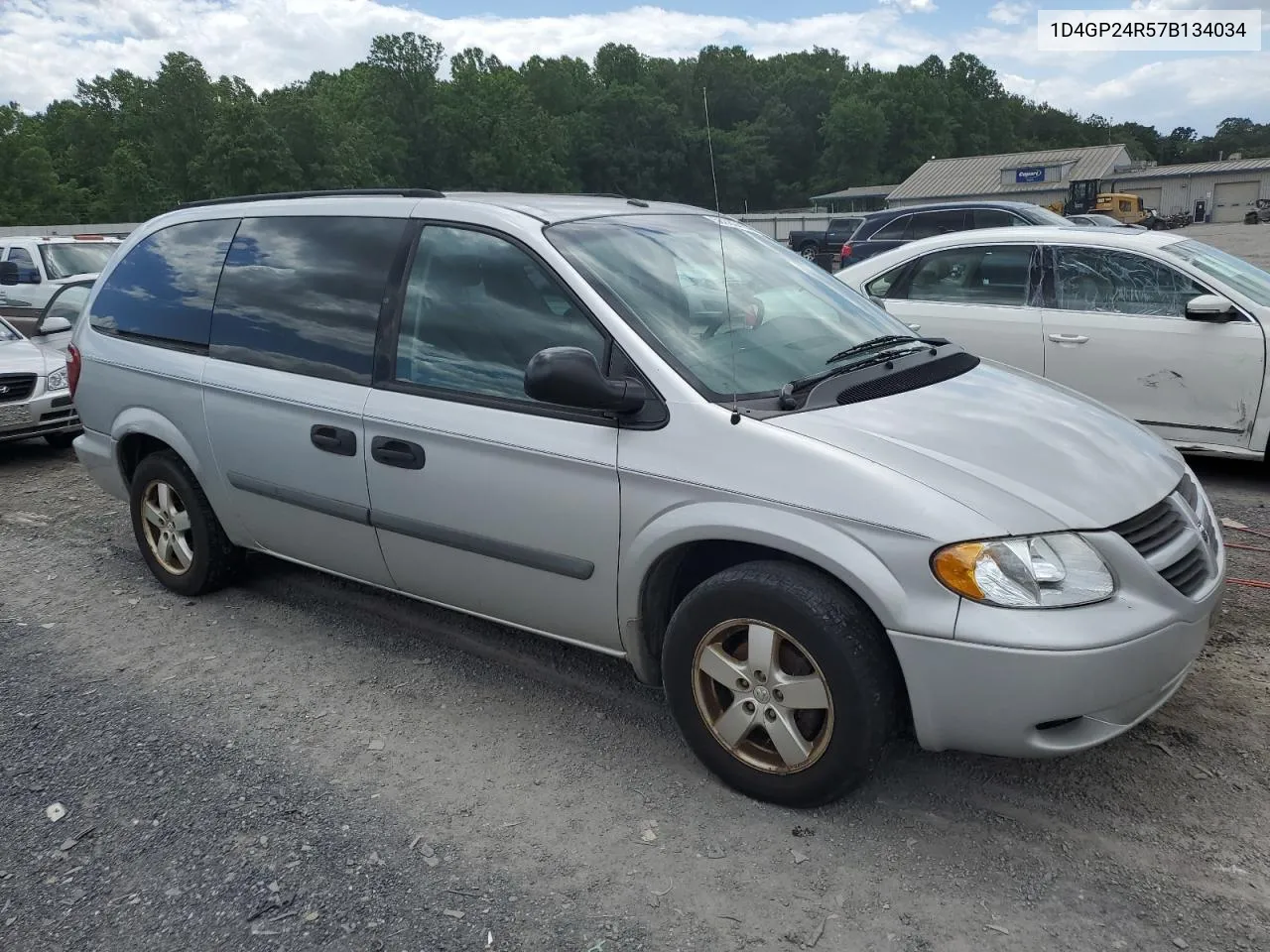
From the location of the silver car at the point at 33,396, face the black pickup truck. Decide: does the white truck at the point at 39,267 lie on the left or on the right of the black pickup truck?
left

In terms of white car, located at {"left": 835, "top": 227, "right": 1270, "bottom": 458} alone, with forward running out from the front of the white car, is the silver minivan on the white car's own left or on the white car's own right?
on the white car's own right

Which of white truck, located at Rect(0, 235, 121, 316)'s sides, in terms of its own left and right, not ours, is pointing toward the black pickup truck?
left

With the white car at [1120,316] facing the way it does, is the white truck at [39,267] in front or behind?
behind

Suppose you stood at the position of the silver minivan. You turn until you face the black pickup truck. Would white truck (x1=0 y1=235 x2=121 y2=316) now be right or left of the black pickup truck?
left

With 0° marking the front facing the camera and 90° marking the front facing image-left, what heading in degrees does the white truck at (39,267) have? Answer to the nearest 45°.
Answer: approximately 315°

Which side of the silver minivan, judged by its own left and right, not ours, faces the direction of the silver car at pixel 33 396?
back

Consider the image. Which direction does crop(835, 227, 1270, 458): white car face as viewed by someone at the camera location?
facing to the right of the viewer

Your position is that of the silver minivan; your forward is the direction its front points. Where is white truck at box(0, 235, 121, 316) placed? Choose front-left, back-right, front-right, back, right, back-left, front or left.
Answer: back

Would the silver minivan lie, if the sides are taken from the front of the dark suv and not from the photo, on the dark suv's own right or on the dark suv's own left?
on the dark suv's own right

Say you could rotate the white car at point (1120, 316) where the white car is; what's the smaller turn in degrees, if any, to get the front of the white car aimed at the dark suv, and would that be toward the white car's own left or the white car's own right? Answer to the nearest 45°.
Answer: approximately 90° to the white car's own left

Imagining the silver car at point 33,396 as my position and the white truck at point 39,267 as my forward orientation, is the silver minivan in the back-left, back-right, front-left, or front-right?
back-right

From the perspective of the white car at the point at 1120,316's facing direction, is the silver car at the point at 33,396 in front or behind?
behind

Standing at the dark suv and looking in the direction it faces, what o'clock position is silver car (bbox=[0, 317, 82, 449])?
The silver car is roughly at 4 o'clock from the dark suv.

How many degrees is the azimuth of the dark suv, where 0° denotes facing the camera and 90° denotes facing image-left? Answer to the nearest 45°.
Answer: approximately 270°

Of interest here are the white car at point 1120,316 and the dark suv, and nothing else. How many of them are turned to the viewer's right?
2

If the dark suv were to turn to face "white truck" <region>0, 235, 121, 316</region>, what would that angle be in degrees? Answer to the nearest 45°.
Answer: approximately 135° to its right
